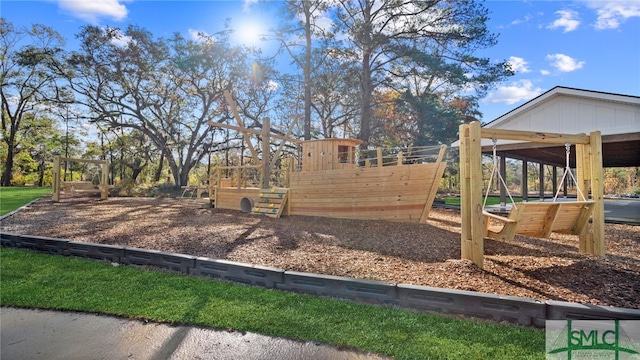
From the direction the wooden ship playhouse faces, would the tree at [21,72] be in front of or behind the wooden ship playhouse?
behind

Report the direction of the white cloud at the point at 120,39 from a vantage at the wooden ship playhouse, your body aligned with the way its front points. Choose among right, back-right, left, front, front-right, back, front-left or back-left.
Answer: back-left

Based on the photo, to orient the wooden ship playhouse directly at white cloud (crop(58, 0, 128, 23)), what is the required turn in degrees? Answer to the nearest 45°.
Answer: approximately 180°

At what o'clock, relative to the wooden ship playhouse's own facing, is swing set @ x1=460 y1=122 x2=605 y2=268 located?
The swing set is roughly at 2 o'clock from the wooden ship playhouse.

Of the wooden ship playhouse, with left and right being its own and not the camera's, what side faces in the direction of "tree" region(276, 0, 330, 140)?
left

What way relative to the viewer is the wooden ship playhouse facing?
to the viewer's right

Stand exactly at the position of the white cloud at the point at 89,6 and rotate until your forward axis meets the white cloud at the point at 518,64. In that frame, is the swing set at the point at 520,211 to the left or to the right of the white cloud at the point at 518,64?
right
